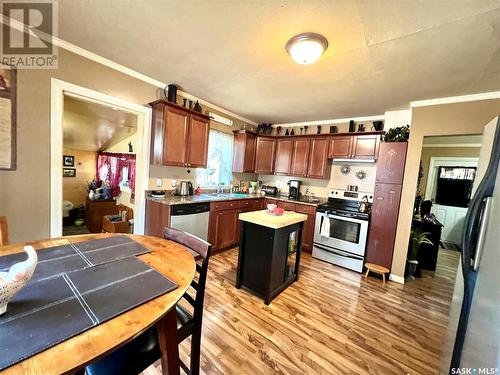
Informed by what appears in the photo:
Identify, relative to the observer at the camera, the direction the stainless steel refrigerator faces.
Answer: facing to the left of the viewer

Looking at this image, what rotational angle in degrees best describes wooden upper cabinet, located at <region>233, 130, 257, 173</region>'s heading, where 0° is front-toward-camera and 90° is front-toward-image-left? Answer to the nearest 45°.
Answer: approximately 315°

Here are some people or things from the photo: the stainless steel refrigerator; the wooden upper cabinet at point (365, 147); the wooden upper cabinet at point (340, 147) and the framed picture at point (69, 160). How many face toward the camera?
3

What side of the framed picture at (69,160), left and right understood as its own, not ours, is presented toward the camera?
front

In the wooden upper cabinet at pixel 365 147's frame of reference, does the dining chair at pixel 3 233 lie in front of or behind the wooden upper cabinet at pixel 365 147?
in front

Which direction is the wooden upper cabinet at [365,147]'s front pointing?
toward the camera

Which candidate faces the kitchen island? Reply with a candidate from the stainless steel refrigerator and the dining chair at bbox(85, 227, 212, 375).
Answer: the stainless steel refrigerator

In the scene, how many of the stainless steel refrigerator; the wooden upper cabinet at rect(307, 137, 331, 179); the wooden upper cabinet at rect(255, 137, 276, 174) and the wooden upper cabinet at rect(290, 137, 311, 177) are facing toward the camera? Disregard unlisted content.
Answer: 3

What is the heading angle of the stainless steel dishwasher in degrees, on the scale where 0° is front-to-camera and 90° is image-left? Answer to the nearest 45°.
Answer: approximately 315°

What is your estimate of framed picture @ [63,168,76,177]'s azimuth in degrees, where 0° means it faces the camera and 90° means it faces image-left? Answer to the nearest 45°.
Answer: approximately 0°

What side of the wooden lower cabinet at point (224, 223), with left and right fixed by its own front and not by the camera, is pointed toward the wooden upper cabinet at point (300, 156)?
left

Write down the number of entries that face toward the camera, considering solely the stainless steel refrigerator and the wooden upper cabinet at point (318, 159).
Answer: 1

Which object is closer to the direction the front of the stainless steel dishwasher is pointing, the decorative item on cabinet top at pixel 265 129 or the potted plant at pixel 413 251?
the potted plant
